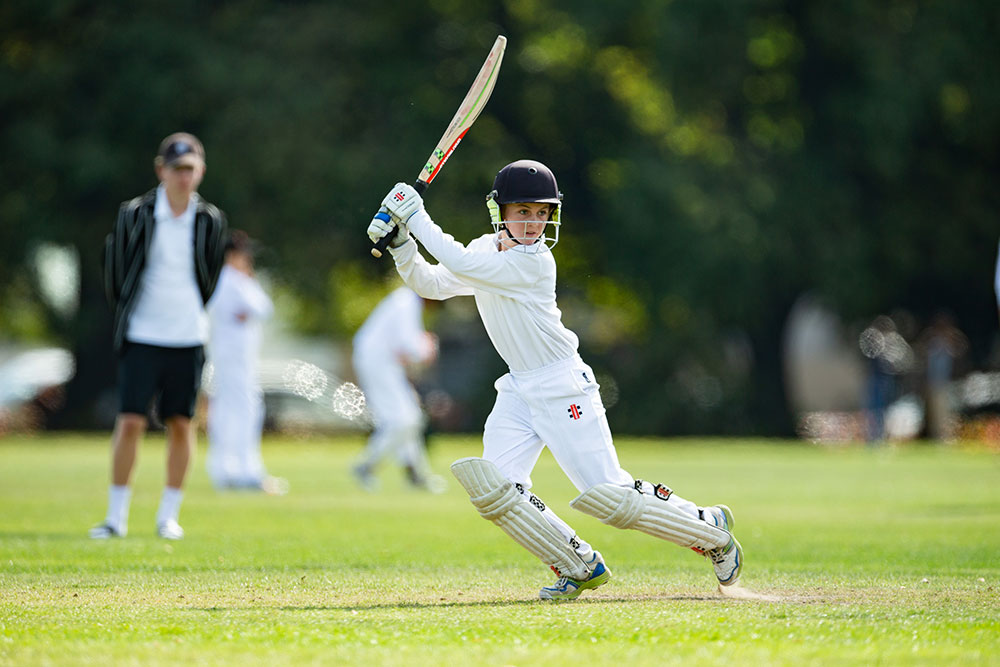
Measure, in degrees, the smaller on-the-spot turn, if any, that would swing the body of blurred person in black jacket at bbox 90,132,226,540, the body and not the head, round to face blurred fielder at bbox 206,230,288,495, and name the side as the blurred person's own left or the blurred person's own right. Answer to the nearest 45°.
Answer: approximately 180°

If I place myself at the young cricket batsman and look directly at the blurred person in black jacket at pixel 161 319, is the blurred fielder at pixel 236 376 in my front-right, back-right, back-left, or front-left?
front-right

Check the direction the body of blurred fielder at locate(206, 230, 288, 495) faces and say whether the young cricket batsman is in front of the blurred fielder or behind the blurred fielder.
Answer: in front

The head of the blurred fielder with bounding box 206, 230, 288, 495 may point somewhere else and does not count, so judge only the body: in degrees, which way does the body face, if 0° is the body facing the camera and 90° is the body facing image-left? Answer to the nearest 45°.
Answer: approximately 315°

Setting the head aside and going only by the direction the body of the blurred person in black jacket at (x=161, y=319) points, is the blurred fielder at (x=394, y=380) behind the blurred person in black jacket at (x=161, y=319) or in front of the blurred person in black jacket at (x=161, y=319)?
behind

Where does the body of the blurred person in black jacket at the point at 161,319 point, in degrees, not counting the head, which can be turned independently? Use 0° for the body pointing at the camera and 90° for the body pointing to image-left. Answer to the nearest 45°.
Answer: approximately 0°

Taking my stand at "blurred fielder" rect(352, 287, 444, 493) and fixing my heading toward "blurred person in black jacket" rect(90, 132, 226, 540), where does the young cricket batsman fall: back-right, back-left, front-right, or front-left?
front-left

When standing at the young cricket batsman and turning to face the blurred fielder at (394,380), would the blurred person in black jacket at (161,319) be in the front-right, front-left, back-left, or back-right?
front-left
